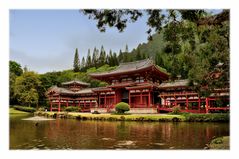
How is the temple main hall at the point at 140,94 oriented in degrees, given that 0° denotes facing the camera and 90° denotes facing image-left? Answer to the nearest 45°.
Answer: approximately 45°

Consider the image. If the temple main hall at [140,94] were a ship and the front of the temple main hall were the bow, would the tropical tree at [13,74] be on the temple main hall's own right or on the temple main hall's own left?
on the temple main hall's own right
